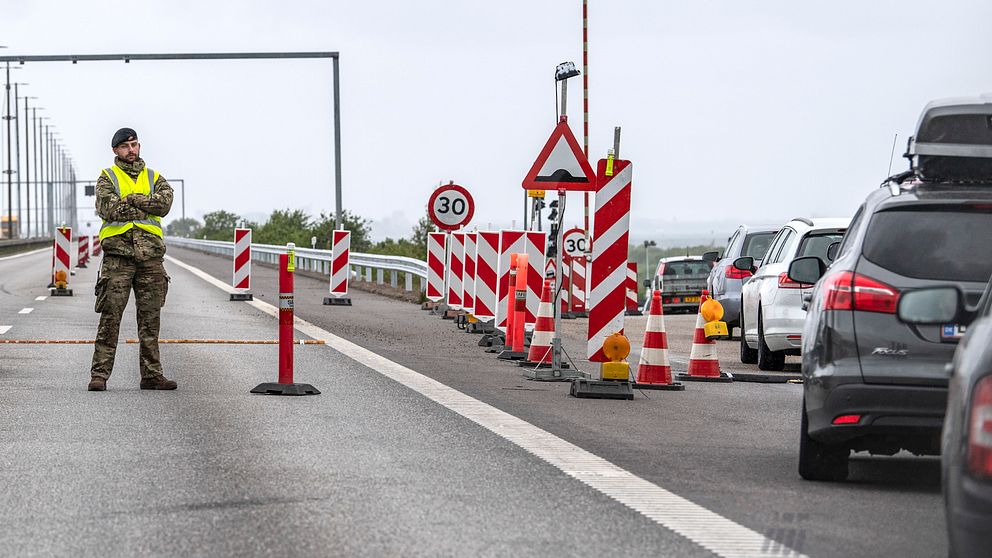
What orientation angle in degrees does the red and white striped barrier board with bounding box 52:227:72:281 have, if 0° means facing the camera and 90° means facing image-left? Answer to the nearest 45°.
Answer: approximately 0°

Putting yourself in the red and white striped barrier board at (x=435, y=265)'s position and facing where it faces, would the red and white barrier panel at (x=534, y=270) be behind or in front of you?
in front

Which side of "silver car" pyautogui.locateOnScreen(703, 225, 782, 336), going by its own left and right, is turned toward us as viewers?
back

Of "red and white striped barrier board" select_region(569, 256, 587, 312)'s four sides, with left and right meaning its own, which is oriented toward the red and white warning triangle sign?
front

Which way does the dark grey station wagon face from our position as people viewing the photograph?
facing away from the viewer

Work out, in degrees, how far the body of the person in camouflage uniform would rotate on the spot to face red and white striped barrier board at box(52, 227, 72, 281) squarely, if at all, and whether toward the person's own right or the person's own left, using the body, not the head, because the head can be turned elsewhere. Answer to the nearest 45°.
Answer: approximately 180°

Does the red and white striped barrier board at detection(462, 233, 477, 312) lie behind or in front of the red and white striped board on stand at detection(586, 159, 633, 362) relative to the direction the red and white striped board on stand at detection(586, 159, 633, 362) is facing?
behind

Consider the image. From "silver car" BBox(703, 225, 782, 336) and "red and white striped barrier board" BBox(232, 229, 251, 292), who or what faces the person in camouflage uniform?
the red and white striped barrier board

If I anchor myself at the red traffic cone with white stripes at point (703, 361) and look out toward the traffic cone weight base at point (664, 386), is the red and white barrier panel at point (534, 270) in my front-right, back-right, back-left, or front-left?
back-right

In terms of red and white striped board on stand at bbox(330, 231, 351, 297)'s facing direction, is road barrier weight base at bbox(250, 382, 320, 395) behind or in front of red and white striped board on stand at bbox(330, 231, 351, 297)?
in front

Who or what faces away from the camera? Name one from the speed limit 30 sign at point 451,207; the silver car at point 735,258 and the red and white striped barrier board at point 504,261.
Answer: the silver car

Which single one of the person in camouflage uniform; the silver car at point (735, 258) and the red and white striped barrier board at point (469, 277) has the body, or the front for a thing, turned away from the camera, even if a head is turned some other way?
the silver car

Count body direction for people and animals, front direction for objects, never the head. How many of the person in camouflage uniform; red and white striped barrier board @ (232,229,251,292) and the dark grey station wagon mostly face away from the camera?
1

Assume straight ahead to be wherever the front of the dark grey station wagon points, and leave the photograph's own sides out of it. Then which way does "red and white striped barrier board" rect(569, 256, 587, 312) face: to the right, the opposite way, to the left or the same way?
the opposite way
